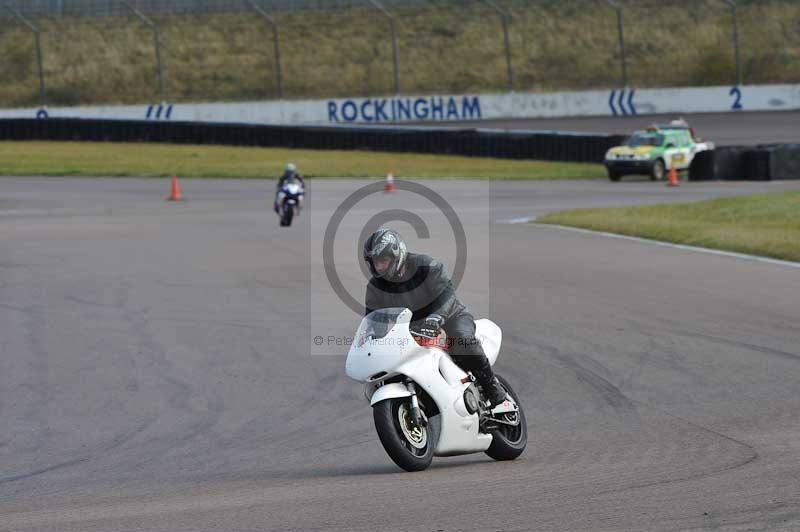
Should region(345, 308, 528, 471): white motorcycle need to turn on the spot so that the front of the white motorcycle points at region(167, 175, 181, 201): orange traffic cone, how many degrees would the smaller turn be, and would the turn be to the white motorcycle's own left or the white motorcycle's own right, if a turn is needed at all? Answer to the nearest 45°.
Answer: approximately 135° to the white motorcycle's own right

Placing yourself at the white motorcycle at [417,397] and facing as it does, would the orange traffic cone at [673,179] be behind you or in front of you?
behind

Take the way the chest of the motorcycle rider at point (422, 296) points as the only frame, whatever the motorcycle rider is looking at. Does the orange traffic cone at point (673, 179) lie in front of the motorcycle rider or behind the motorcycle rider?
behind

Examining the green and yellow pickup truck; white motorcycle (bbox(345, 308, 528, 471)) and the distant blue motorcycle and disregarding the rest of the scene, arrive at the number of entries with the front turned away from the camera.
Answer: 0

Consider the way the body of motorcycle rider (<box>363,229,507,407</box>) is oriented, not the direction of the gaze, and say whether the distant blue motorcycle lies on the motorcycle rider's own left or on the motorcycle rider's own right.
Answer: on the motorcycle rider's own right

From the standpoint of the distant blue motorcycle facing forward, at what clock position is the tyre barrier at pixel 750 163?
The tyre barrier is roughly at 8 o'clock from the distant blue motorcycle.

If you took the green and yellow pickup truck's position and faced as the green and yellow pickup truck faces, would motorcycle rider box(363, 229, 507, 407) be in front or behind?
in front

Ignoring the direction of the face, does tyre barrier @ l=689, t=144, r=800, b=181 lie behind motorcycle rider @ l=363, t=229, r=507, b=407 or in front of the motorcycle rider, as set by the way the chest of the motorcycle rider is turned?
behind

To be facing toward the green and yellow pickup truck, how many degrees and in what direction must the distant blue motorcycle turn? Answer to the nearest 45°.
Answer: approximately 135° to its left

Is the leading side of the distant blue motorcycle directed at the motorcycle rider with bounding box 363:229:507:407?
yes

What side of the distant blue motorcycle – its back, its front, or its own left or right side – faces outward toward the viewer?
front

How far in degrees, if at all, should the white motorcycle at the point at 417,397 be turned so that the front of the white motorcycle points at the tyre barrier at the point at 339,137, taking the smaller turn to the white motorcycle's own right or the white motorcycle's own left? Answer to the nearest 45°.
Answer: approximately 135° to the white motorcycle's own right

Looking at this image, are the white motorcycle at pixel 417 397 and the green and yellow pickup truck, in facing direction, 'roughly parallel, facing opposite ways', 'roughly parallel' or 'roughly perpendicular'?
roughly parallel

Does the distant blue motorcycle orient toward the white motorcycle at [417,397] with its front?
yes

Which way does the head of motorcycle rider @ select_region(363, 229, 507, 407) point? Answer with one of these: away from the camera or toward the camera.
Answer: toward the camera

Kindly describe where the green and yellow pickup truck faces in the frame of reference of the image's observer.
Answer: facing the viewer and to the left of the viewer
